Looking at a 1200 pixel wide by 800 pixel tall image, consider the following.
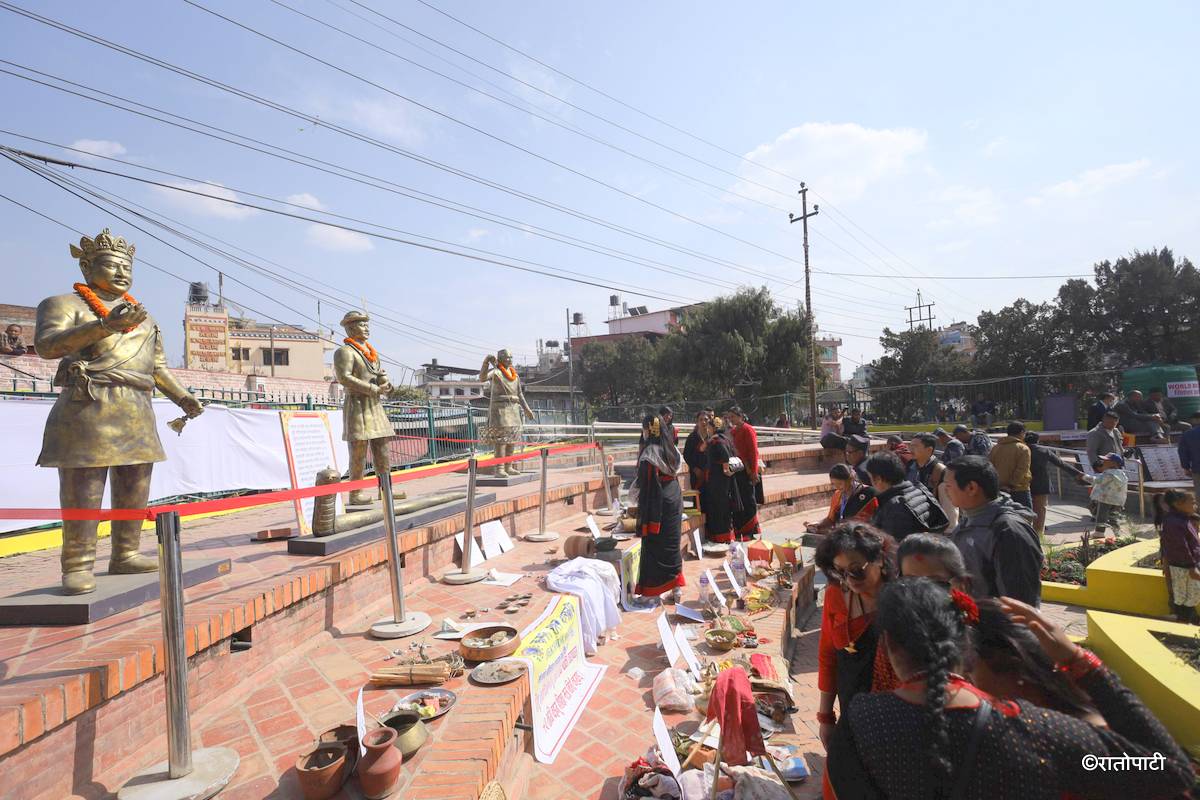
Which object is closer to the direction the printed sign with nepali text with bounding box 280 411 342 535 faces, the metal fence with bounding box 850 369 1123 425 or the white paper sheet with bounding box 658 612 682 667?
the white paper sheet

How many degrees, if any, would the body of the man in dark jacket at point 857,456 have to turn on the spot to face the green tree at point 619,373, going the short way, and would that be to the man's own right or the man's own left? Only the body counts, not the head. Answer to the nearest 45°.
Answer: approximately 90° to the man's own right

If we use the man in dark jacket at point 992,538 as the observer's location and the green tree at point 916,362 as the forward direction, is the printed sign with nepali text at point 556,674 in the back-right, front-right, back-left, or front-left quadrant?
back-left

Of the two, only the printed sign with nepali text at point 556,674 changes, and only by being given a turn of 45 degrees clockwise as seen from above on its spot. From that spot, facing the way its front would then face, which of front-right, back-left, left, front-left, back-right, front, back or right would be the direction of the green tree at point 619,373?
back

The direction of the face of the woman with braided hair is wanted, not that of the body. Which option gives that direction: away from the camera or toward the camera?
away from the camera

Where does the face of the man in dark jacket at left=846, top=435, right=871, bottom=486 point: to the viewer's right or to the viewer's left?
to the viewer's left

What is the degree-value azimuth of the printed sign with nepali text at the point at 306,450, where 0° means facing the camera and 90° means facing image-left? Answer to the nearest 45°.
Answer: approximately 315°

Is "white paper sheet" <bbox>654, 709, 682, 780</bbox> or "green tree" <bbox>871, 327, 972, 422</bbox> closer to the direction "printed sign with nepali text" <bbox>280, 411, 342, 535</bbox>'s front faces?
the white paper sheet

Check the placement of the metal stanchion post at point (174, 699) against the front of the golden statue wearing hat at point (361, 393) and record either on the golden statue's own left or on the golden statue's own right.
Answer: on the golden statue's own right

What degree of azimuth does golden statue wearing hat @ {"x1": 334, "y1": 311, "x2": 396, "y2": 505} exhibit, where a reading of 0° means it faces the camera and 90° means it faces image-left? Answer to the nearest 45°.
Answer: approximately 315°
